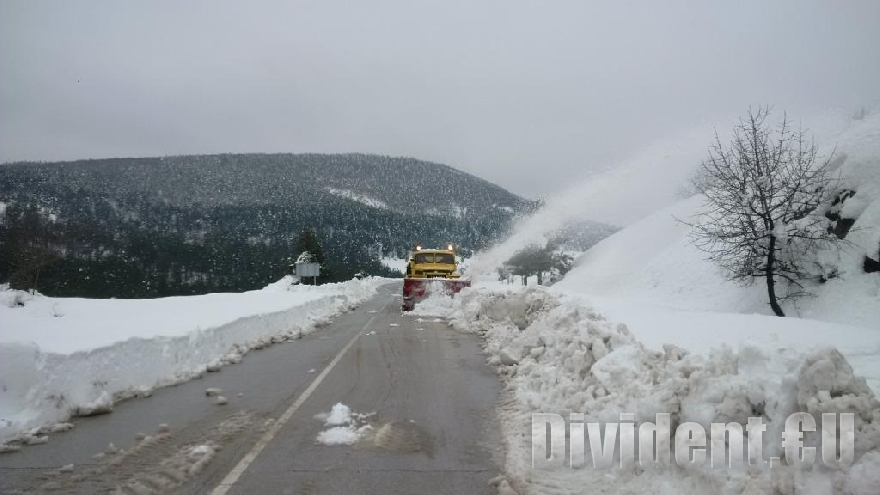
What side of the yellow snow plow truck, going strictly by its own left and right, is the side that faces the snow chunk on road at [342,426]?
front

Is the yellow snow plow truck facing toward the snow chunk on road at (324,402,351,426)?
yes

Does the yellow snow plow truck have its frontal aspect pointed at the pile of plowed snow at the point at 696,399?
yes

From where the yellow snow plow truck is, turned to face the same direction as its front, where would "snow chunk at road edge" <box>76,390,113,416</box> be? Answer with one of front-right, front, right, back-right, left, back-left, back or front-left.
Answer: front

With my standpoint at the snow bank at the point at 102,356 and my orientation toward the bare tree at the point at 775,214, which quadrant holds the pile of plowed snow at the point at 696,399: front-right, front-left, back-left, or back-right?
front-right

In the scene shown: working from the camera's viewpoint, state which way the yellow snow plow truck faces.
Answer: facing the viewer

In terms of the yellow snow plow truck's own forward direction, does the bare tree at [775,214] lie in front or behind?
in front

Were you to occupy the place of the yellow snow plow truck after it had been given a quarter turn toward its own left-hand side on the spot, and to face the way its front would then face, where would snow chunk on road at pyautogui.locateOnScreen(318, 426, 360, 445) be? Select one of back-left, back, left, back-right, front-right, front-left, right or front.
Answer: right
